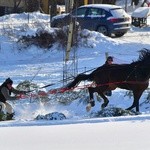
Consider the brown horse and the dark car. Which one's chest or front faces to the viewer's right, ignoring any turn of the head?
the brown horse

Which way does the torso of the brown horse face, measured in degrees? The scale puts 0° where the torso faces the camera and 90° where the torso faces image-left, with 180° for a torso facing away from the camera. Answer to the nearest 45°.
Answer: approximately 270°

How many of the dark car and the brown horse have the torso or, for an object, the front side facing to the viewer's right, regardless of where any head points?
1

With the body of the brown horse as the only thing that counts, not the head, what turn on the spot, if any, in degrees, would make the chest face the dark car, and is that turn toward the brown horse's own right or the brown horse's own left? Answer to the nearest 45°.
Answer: approximately 90° to the brown horse's own left

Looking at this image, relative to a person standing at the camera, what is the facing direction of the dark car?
facing away from the viewer and to the left of the viewer

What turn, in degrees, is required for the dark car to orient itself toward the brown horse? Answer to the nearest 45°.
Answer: approximately 135° to its left
